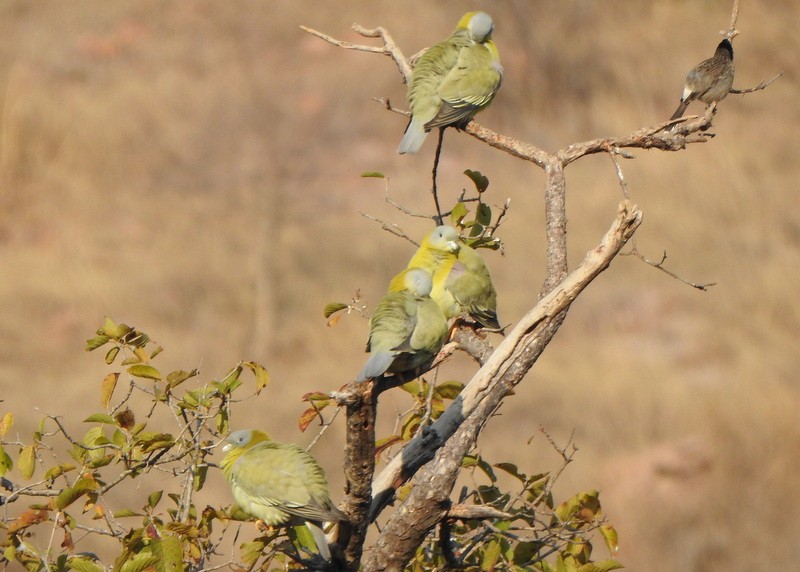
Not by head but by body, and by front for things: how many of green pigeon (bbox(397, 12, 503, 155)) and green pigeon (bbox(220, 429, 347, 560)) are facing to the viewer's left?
1

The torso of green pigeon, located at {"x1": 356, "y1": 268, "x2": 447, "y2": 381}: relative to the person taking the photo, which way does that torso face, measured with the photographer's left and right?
facing away from the viewer and to the right of the viewer

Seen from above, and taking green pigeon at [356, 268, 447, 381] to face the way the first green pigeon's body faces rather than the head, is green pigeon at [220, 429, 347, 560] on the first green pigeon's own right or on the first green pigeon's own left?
on the first green pigeon's own left

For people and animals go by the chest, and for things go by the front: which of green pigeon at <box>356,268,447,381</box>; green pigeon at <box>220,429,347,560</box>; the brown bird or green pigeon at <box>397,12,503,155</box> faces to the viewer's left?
green pigeon at <box>220,429,347,560</box>

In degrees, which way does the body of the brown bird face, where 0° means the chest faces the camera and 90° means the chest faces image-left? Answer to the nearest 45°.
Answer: approximately 225°

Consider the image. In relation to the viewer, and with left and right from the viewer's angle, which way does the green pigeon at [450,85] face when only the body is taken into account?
facing away from the viewer and to the right of the viewer

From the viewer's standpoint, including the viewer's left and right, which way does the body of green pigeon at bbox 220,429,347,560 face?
facing to the left of the viewer

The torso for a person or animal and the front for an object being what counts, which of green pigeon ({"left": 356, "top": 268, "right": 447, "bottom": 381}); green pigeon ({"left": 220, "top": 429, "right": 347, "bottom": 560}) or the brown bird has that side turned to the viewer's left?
green pigeon ({"left": 220, "top": 429, "right": 347, "bottom": 560})

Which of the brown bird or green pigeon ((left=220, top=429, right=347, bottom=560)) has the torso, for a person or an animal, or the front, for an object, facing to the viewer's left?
the green pigeon
